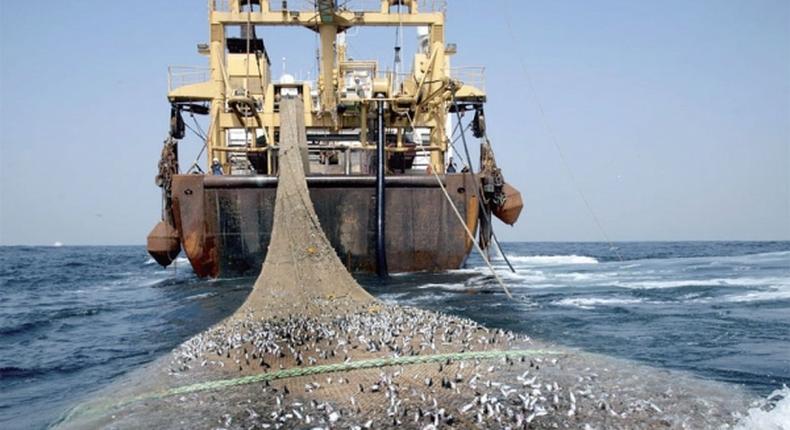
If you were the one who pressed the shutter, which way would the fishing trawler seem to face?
facing away from the viewer

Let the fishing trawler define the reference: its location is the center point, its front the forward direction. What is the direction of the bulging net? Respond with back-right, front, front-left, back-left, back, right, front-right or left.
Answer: back
